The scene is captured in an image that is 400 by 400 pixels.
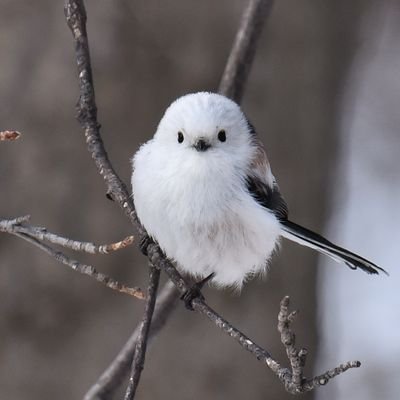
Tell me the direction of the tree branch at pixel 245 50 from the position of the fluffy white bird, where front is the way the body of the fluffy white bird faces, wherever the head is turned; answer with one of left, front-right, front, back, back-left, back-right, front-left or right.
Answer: back-right

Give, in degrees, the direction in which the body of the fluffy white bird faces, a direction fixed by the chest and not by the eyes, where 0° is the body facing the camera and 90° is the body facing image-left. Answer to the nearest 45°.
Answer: approximately 45°
